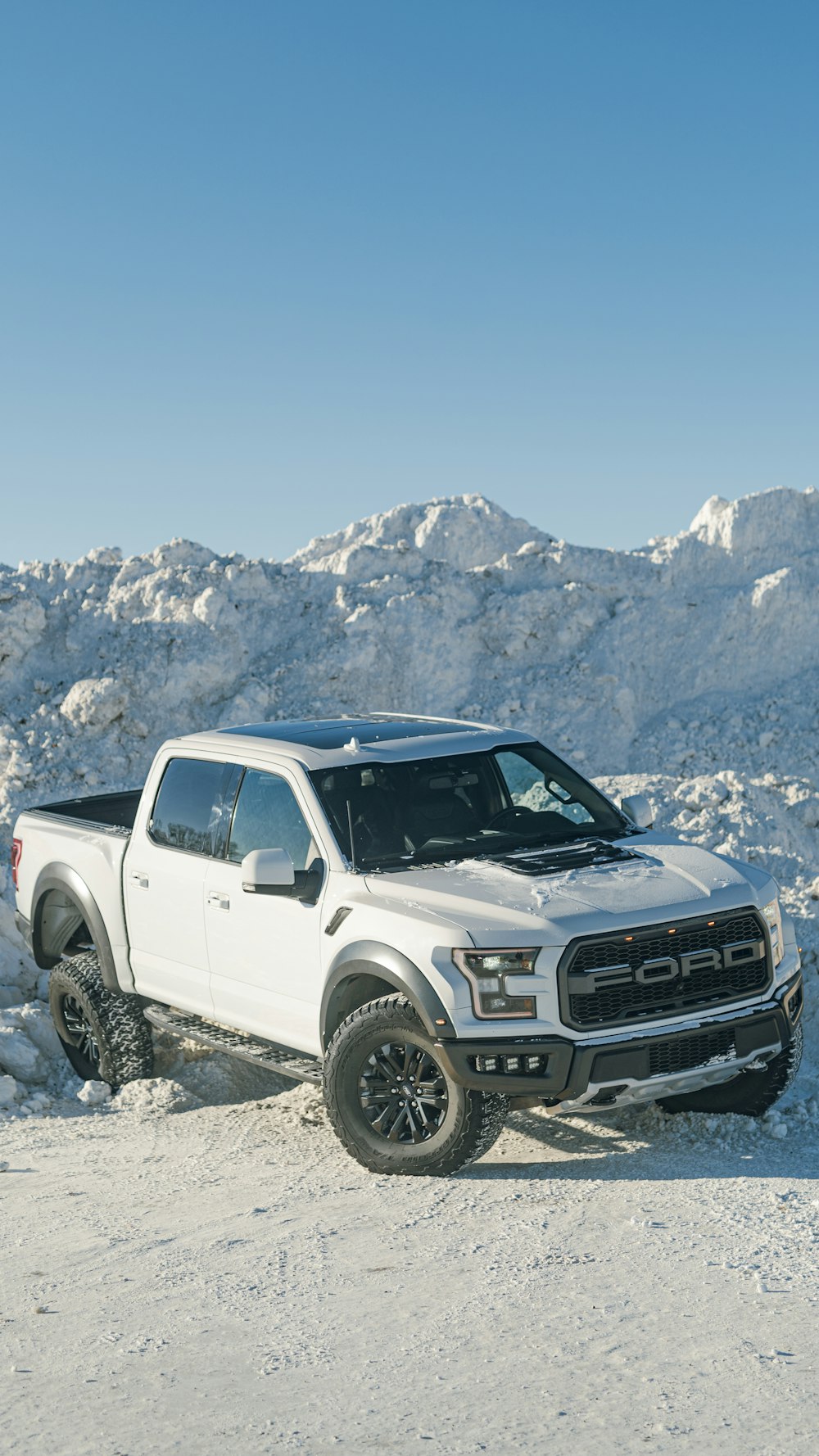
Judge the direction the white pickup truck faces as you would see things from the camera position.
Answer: facing the viewer and to the right of the viewer
